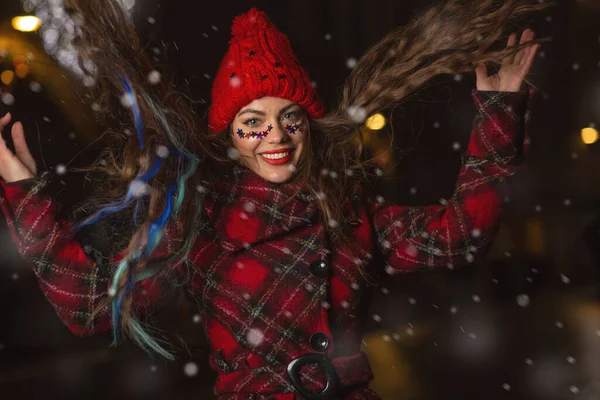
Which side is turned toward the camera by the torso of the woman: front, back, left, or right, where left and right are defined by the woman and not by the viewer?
front

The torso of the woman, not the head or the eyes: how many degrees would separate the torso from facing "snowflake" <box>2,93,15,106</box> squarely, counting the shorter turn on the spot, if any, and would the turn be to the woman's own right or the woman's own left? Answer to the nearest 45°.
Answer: approximately 135° to the woman's own right
